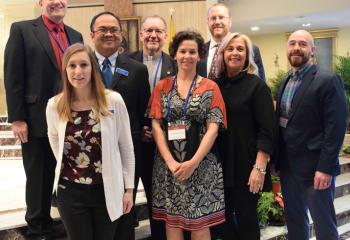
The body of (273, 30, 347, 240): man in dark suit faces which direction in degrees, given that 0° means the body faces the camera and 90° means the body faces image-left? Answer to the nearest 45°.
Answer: approximately 45°

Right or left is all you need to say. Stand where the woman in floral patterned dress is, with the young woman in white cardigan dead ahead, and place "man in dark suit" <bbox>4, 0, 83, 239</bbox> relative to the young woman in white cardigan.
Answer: right

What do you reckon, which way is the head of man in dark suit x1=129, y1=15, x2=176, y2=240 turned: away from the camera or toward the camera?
toward the camera

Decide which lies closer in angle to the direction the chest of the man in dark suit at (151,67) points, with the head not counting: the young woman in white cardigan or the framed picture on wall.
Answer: the young woman in white cardigan

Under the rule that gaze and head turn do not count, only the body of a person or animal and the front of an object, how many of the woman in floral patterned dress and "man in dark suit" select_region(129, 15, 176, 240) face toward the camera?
2

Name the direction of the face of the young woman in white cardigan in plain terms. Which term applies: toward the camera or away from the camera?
toward the camera

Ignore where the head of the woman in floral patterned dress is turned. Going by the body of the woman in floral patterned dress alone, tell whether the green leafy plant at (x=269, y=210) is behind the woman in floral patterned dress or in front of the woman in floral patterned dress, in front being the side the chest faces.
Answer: behind

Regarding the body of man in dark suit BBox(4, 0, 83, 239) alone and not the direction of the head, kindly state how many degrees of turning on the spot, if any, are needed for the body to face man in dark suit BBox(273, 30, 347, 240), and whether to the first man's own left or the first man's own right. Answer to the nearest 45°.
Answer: approximately 45° to the first man's own left

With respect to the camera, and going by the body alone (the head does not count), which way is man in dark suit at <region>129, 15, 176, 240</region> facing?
toward the camera

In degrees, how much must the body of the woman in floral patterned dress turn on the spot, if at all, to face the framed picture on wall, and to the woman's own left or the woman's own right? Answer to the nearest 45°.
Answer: approximately 180°

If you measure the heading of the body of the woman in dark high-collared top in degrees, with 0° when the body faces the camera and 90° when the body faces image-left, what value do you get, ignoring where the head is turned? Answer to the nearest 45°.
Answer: approximately 45°

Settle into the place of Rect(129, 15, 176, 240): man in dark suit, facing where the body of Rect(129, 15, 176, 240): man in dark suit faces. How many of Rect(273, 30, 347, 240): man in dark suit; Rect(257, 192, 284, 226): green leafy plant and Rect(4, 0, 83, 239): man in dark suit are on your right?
1

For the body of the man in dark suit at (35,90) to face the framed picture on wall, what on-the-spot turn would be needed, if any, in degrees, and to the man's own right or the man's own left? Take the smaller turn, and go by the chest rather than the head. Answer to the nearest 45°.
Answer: approximately 135° to the man's own left
